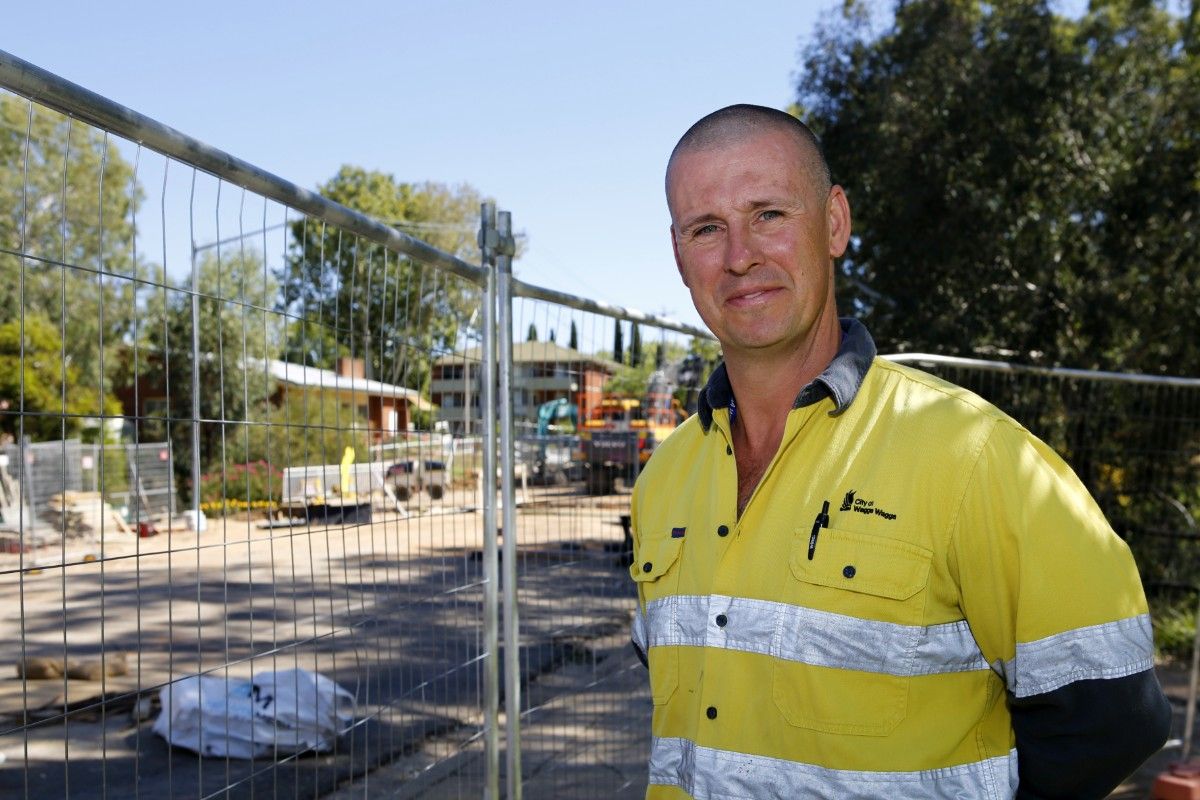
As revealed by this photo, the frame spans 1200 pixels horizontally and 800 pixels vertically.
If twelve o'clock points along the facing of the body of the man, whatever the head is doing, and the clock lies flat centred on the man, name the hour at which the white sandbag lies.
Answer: The white sandbag is roughly at 3 o'clock from the man.

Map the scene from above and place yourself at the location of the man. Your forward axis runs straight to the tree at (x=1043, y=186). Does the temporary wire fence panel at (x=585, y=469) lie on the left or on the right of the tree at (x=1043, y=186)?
left

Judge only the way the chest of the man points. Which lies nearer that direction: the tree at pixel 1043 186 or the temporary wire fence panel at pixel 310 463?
the temporary wire fence panel

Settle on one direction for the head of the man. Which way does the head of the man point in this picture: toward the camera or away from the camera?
toward the camera

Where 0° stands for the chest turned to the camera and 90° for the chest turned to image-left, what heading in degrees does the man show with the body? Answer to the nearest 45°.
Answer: approximately 45°

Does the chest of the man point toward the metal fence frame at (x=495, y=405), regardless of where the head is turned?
no

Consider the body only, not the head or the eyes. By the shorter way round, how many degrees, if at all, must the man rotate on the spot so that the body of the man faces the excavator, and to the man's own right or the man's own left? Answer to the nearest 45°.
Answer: approximately 135° to the man's own right

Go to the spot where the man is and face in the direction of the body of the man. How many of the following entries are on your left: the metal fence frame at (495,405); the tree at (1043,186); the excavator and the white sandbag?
0

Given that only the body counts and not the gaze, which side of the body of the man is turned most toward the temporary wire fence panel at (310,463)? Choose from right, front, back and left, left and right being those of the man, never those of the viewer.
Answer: right

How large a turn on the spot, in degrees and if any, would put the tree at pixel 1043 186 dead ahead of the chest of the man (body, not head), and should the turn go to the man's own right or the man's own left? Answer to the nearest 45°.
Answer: approximately 135° to the man's own right

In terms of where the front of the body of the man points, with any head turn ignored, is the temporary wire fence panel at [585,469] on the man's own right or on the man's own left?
on the man's own right

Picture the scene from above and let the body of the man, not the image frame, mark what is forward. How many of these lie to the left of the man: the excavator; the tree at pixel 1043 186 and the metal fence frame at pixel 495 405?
0

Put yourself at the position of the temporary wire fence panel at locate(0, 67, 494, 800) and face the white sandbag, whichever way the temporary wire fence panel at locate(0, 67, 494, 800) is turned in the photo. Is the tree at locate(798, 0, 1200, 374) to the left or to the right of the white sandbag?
right
